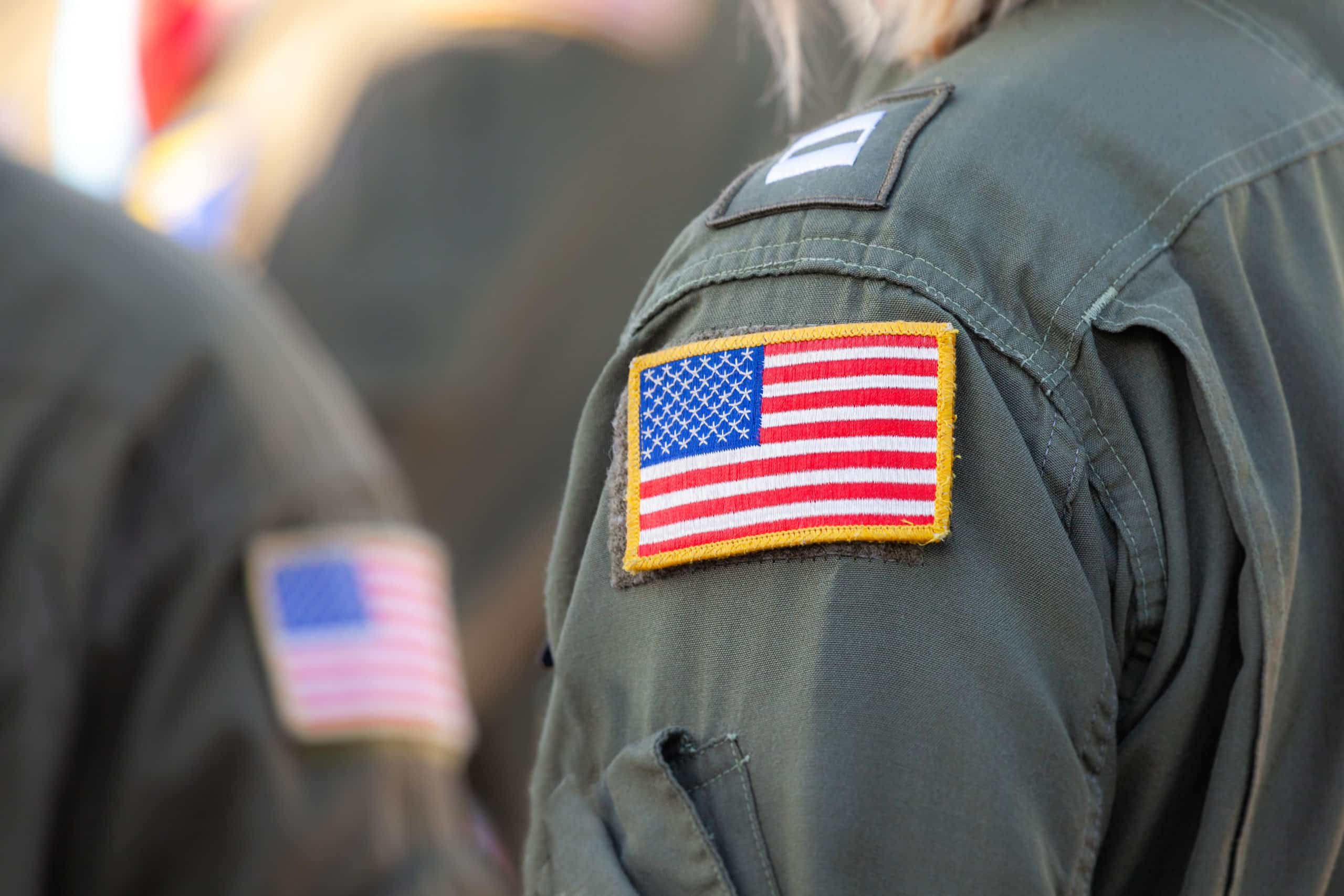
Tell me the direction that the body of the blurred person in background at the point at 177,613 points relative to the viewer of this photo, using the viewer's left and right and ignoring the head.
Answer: facing the viewer and to the left of the viewer

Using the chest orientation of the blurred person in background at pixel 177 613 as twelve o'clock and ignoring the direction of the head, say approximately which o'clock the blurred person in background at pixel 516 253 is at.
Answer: the blurred person in background at pixel 516 253 is roughly at 5 o'clock from the blurred person in background at pixel 177 613.
